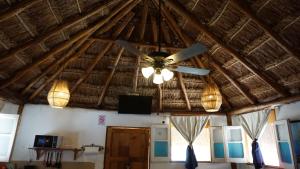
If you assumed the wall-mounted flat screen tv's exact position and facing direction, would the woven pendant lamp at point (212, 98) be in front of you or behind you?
in front

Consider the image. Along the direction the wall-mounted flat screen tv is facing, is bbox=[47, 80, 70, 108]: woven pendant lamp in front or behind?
in front

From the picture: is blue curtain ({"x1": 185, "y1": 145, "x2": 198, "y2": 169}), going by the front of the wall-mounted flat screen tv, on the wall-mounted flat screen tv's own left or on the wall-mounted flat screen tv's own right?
on the wall-mounted flat screen tv's own left

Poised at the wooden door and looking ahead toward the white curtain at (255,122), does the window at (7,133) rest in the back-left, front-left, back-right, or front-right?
back-right

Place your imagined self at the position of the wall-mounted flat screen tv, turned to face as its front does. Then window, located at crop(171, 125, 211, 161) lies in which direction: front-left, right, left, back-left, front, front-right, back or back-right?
left

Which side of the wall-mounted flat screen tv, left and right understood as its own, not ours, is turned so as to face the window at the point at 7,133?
right

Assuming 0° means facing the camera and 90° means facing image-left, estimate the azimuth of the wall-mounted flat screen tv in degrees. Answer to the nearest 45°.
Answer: approximately 0°

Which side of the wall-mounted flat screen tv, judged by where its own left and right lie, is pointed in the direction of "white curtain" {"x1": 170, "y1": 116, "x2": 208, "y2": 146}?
left

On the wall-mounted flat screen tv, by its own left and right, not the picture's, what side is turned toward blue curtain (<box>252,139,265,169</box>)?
left
